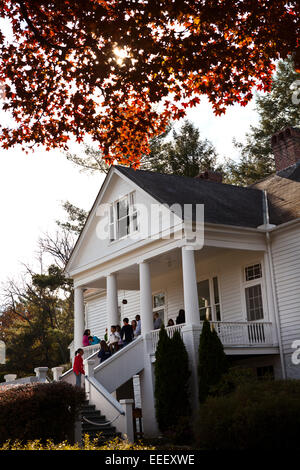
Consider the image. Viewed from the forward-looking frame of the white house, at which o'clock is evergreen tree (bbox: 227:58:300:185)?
The evergreen tree is roughly at 5 o'clock from the white house.

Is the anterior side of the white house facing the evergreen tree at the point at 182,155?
no

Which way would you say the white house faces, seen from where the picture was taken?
facing the viewer and to the left of the viewer

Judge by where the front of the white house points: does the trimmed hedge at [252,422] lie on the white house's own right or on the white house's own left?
on the white house's own left

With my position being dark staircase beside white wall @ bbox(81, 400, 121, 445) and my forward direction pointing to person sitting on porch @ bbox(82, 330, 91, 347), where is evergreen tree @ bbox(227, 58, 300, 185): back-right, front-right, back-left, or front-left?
front-right

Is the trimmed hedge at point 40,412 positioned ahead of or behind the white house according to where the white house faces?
ahead
